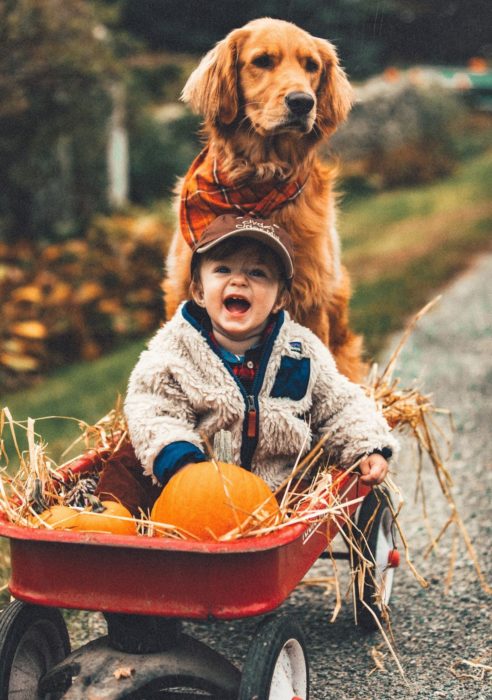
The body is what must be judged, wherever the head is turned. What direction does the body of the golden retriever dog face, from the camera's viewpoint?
toward the camera

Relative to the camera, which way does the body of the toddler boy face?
toward the camera

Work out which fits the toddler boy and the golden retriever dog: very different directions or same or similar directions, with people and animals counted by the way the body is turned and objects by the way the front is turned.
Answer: same or similar directions

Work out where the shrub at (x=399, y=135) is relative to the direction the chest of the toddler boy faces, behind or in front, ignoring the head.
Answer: behind

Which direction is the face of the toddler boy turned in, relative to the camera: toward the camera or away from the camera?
toward the camera

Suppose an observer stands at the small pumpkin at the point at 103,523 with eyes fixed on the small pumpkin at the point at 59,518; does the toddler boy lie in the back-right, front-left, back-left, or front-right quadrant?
back-right

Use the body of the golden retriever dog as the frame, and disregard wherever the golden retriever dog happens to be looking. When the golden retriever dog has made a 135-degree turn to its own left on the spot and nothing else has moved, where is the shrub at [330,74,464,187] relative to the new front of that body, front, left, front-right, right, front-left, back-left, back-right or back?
front-left

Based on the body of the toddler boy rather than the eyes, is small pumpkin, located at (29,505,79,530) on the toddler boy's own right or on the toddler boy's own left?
on the toddler boy's own right
